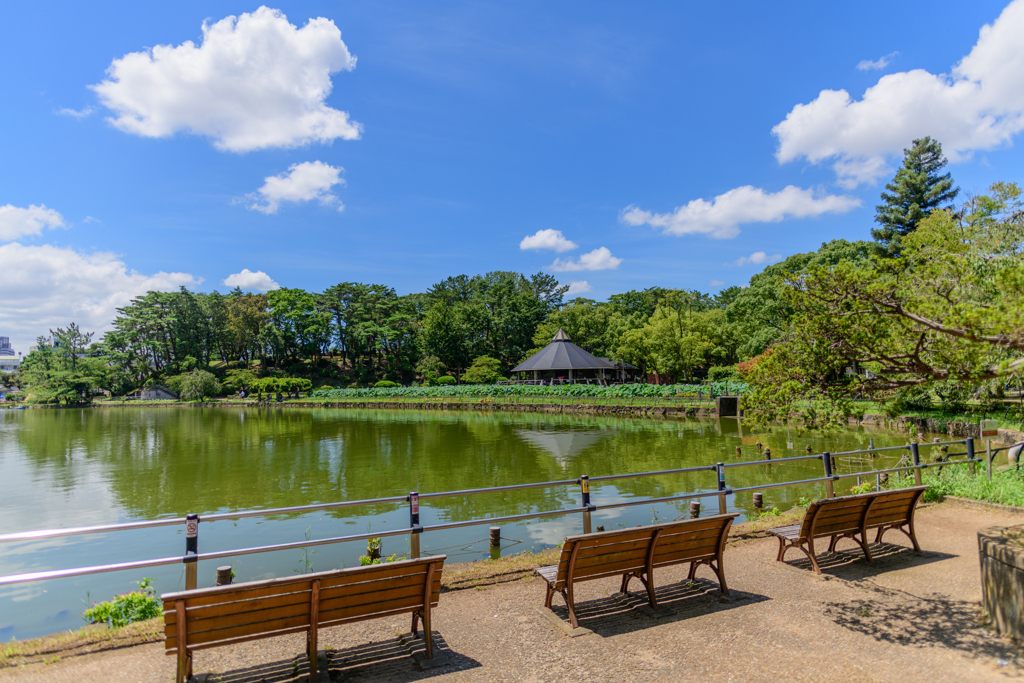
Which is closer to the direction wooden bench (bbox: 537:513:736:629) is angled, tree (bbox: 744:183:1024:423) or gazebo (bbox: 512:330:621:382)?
the gazebo

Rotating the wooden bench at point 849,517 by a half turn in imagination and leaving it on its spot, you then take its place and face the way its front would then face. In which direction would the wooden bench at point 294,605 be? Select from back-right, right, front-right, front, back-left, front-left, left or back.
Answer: right

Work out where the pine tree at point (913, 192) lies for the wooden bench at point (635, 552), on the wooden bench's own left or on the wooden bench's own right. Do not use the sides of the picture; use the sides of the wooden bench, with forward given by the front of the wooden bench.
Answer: on the wooden bench's own right

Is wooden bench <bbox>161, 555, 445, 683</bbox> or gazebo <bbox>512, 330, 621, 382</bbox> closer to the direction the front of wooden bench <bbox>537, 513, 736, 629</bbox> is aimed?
the gazebo

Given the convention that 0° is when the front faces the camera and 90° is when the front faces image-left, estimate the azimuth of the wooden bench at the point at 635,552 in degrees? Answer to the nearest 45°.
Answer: approximately 135°

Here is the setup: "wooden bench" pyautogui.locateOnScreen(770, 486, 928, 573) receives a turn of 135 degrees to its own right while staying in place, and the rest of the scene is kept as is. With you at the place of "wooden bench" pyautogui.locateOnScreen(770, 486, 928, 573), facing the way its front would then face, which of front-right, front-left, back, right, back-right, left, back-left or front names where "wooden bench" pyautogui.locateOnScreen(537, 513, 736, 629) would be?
back-right

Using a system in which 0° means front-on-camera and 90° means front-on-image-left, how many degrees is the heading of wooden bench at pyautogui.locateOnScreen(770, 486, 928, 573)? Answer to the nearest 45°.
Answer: approximately 135°
